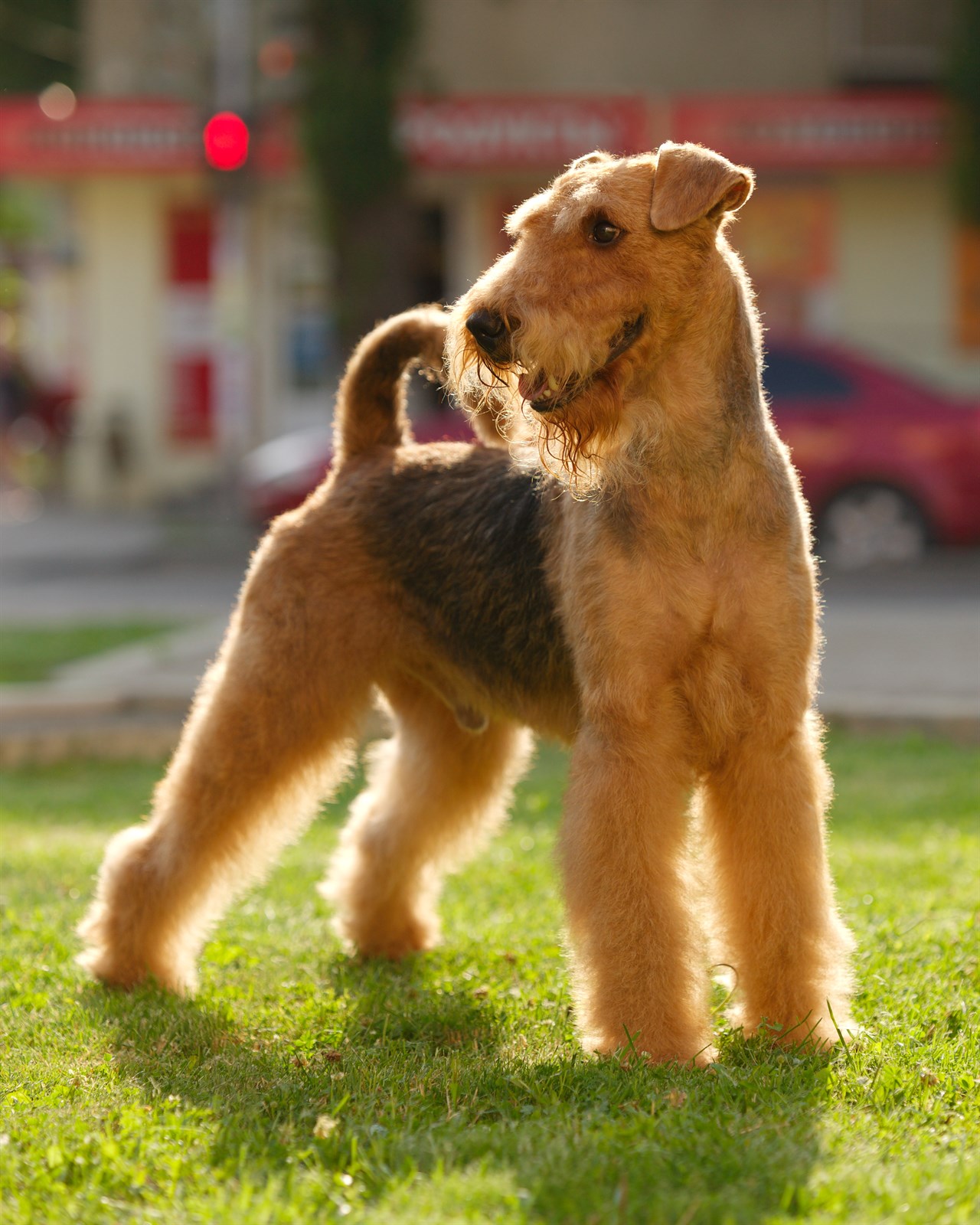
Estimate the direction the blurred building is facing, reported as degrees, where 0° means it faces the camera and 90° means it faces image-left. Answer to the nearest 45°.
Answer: approximately 0°

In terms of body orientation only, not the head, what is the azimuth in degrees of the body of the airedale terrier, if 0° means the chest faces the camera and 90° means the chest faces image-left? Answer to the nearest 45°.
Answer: approximately 315°

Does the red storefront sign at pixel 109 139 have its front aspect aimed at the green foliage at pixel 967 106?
no

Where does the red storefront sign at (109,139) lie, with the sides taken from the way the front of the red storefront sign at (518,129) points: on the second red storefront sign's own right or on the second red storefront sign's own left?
on the second red storefront sign's own right

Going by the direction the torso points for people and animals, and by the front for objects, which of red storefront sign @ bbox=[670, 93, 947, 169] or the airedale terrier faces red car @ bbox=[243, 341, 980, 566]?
the red storefront sign

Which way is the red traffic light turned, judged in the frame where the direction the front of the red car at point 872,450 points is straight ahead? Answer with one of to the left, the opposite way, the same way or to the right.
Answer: to the left

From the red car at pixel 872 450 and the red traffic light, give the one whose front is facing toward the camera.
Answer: the red traffic light

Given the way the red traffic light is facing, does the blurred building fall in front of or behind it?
behind

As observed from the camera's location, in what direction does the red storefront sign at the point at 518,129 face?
facing the viewer

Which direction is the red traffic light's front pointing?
toward the camera

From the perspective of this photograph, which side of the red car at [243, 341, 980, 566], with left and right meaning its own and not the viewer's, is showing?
left

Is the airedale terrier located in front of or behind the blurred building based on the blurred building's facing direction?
in front

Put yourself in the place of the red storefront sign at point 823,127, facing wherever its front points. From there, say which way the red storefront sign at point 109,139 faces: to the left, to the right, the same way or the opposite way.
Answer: the same way

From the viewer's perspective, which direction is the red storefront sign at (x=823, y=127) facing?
toward the camera

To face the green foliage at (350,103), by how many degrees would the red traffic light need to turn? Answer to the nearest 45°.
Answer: approximately 135° to its left

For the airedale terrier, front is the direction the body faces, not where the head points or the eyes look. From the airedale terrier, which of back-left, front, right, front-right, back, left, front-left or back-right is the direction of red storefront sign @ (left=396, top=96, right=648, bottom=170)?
back-left

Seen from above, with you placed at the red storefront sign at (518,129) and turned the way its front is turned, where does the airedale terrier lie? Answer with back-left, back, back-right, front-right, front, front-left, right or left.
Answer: front

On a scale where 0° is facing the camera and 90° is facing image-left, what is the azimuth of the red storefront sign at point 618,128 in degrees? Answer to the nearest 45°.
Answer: approximately 0°
